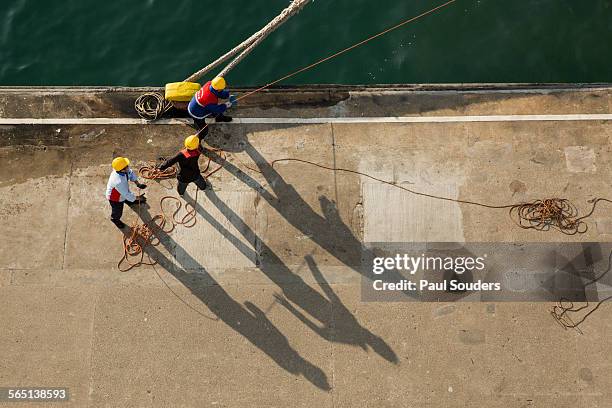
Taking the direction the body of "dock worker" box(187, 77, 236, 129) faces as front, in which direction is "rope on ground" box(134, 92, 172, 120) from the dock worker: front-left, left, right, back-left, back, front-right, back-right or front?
back-left

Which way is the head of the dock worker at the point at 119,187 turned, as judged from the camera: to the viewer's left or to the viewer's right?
to the viewer's right

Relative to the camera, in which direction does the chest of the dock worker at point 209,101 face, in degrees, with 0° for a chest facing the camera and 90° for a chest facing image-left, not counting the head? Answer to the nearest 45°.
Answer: approximately 270°

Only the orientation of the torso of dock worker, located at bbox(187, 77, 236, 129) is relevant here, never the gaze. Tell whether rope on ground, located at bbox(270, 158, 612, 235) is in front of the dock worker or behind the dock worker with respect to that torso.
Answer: in front
